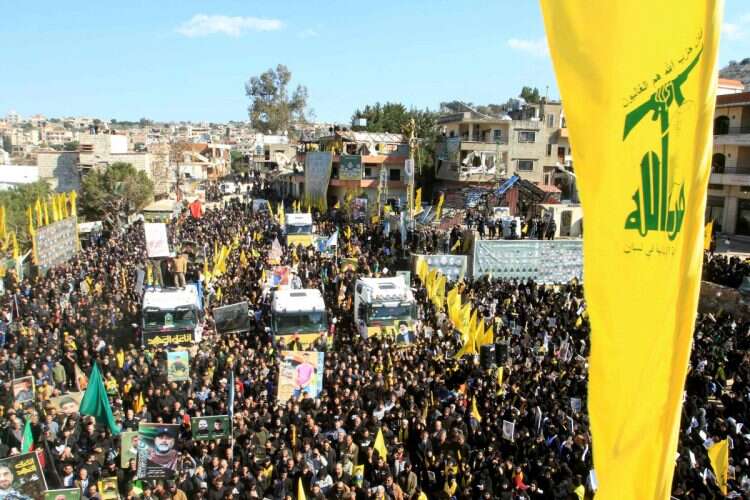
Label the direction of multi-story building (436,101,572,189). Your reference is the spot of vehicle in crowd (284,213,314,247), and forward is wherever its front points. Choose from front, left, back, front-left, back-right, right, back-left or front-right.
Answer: back-left

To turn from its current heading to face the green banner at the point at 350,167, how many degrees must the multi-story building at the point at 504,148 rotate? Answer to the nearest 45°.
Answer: approximately 90° to its right

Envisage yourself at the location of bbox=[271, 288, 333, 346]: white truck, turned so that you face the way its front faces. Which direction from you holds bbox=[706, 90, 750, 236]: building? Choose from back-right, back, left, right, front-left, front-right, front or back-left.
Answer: back-left

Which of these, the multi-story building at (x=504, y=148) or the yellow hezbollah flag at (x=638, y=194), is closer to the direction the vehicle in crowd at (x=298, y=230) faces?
the yellow hezbollah flag

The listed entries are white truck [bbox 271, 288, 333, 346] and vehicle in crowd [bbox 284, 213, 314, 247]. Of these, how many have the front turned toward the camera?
2

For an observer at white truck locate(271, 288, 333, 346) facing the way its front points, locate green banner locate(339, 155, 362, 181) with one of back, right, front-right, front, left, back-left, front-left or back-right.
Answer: back

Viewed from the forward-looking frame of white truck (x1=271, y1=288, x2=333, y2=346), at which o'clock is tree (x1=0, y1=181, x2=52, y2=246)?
The tree is roughly at 5 o'clock from the white truck.

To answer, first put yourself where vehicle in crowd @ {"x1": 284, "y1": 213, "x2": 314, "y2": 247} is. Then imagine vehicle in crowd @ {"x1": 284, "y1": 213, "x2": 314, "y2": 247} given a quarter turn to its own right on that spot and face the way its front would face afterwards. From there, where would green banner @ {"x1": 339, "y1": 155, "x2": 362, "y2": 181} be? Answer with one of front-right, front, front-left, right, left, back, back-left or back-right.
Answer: right

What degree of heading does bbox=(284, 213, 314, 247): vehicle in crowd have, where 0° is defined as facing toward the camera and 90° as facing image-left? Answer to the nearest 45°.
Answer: approximately 0°
